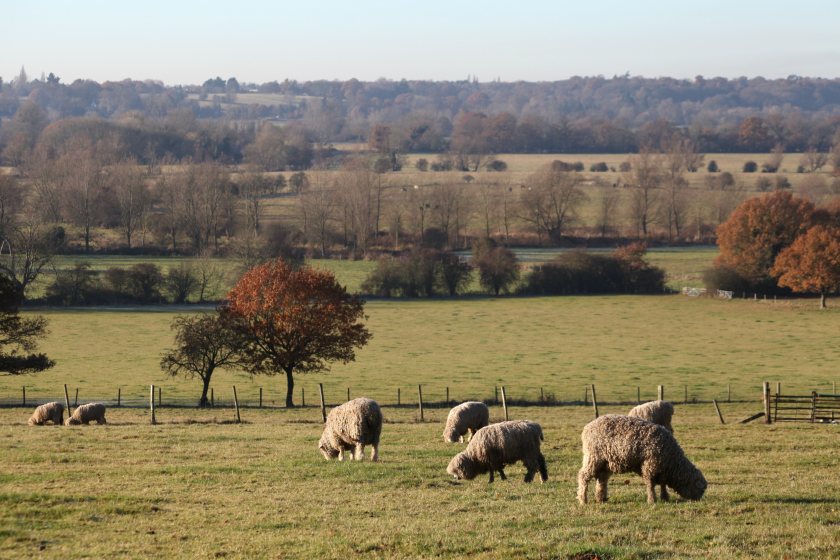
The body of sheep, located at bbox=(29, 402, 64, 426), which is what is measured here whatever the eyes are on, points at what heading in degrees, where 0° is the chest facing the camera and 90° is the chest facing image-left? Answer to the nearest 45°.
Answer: approximately 90°

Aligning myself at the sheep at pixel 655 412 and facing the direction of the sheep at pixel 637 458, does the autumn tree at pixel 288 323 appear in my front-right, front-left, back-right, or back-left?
back-right

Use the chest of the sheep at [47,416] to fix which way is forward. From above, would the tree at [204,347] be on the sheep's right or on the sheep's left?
on the sheep's right

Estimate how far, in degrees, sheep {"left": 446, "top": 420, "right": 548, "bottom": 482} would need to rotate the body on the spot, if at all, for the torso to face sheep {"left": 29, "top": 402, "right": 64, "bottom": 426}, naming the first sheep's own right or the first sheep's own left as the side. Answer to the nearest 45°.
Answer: approximately 45° to the first sheep's own right

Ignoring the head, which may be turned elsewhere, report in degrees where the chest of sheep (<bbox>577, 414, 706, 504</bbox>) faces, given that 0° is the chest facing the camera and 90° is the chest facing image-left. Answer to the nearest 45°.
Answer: approximately 270°

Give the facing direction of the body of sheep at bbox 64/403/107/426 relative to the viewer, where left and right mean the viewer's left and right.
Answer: facing to the left of the viewer

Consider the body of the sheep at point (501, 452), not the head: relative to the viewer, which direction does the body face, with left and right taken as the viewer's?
facing to the left of the viewer

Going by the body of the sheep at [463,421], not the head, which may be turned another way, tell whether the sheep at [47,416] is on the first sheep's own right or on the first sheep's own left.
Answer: on the first sheep's own right

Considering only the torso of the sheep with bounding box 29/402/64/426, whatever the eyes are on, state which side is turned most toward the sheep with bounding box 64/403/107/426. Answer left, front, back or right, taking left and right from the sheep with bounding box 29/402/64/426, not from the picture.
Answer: back
